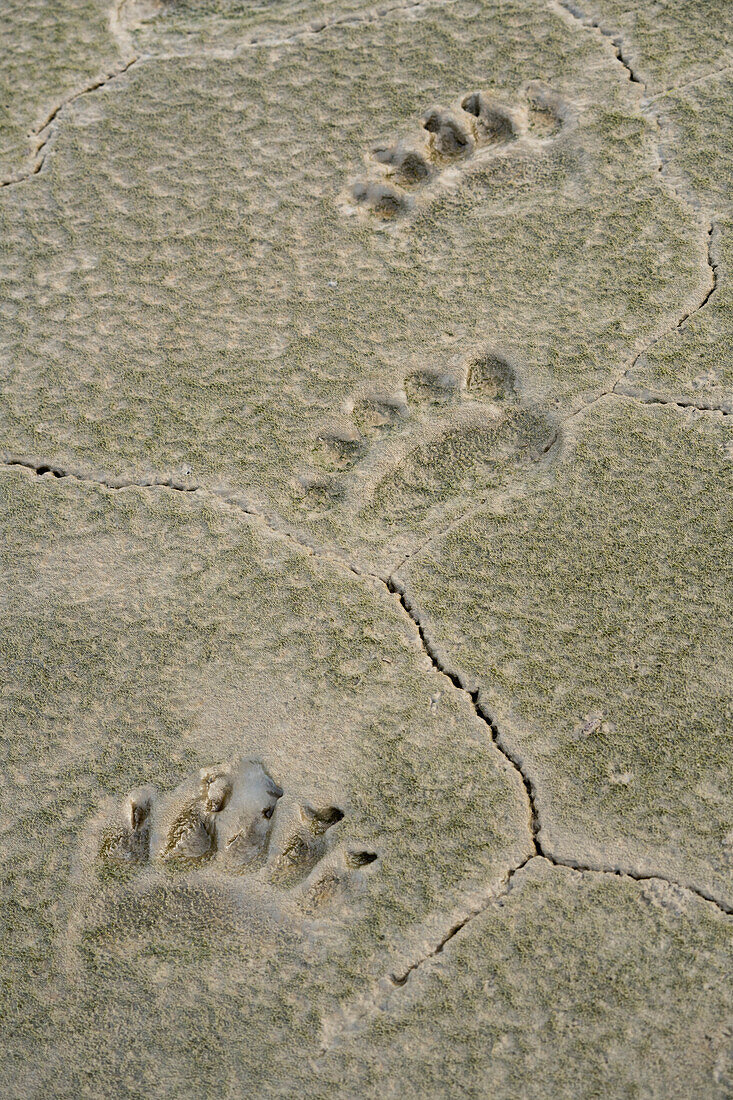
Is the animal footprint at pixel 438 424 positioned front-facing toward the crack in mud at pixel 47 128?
yes

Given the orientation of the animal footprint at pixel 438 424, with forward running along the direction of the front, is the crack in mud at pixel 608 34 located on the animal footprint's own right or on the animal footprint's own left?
on the animal footprint's own right

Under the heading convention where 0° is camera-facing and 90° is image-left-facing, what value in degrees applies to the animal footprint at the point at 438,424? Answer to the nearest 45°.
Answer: approximately 135°

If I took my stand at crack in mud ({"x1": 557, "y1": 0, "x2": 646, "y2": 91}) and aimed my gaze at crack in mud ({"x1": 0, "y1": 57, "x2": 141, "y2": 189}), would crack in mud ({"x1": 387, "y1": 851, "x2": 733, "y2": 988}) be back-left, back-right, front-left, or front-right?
front-left

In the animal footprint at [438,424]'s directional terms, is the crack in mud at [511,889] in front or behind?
behind

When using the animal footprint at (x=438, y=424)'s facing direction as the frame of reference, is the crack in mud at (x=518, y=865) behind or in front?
behind

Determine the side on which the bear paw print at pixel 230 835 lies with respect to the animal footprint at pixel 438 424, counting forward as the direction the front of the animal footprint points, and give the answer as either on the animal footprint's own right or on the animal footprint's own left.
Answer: on the animal footprint's own left

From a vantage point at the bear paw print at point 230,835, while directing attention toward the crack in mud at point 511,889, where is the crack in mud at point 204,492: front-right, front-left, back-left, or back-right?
back-left
